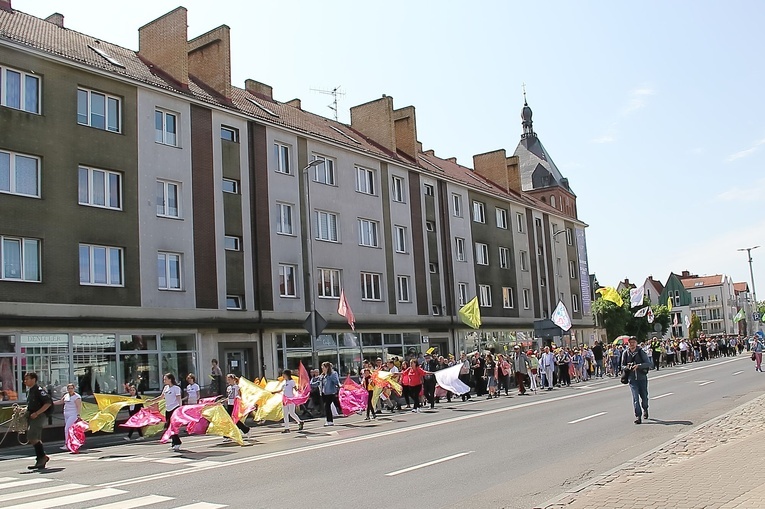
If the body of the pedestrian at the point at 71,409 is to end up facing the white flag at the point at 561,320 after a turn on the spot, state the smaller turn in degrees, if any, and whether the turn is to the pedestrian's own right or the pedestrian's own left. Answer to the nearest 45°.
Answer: approximately 180°

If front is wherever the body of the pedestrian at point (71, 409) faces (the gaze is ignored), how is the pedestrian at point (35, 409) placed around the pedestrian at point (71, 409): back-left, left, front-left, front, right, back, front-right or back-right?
front-left

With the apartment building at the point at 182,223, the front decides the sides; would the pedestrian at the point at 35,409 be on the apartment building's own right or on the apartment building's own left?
on the apartment building's own right

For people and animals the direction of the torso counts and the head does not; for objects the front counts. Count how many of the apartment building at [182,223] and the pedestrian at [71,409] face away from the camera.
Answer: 0

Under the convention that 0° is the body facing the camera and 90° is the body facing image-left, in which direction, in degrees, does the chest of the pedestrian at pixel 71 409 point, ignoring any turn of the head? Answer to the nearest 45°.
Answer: approximately 45°

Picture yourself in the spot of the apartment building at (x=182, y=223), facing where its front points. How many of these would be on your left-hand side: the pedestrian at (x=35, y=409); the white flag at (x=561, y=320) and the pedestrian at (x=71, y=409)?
1

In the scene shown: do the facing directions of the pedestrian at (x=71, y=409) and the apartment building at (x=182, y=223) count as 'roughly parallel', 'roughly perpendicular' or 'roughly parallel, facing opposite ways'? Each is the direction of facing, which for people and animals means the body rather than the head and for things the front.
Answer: roughly perpendicular

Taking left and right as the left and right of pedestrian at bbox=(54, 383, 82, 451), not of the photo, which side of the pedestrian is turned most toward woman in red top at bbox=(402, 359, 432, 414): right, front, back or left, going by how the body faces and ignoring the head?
back

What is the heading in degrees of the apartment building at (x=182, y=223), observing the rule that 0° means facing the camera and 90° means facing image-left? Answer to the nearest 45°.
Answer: approximately 315°

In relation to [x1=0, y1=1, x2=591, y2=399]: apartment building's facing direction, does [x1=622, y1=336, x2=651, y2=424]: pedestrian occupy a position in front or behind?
in front

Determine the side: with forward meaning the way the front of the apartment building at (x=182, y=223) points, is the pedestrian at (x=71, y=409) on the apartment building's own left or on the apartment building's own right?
on the apartment building's own right

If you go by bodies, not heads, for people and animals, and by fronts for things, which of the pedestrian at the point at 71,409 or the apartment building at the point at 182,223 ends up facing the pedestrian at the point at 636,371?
the apartment building

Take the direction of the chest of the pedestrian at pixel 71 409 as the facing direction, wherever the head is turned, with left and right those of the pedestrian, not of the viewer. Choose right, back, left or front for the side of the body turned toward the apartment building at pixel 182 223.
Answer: back

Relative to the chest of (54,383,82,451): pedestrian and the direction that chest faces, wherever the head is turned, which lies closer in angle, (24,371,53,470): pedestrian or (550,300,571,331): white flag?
the pedestrian

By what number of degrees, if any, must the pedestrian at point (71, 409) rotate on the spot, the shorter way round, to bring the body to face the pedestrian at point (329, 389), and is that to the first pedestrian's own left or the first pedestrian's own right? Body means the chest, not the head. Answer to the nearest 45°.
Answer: approximately 135° to the first pedestrian's own left
